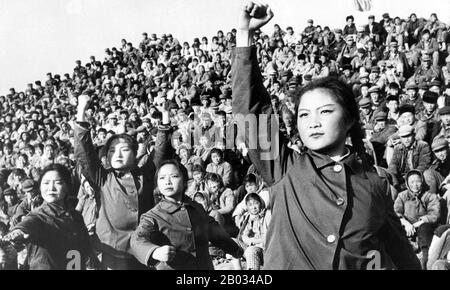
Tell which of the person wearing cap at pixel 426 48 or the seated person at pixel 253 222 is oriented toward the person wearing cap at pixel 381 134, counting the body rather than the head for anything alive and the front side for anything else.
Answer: the person wearing cap at pixel 426 48

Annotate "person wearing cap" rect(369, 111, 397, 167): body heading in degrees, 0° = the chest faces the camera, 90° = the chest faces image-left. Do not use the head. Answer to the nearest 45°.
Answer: approximately 45°

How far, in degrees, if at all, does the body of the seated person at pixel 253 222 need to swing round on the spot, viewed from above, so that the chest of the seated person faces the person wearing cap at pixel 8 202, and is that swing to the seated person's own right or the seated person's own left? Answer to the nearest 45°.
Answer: approximately 90° to the seated person's own right

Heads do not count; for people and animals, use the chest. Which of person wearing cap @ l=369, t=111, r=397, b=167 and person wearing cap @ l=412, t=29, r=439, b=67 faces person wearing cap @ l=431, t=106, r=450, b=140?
person wearing cap @ l=412, t=29, r=439, b=67

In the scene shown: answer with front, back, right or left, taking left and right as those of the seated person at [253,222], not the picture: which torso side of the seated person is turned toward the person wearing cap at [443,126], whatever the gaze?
left

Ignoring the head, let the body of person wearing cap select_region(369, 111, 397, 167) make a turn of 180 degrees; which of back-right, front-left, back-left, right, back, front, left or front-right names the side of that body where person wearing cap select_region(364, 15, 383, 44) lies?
front-left

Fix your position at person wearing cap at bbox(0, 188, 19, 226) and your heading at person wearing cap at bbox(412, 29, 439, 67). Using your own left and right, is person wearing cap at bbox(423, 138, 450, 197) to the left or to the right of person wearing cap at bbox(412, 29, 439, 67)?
right

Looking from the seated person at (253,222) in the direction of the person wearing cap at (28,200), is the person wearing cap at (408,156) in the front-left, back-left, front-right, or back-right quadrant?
back-right

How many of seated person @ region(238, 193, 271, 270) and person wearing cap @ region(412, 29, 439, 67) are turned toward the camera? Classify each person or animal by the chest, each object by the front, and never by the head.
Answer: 2
